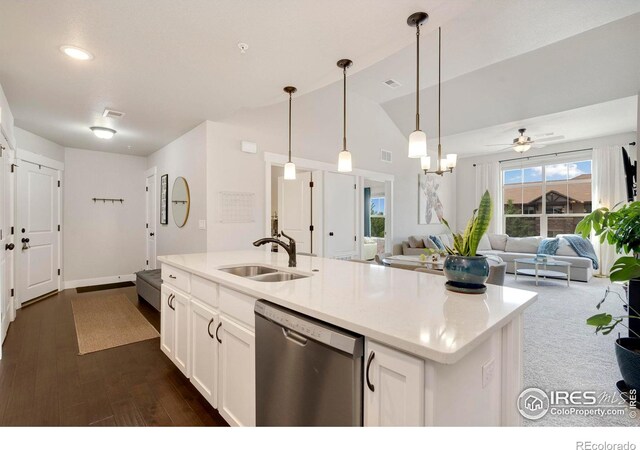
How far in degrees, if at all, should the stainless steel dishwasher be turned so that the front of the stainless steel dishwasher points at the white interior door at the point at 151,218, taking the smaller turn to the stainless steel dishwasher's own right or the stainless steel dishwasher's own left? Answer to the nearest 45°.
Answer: approximately 90° to the stainless steel dishwasher's own right

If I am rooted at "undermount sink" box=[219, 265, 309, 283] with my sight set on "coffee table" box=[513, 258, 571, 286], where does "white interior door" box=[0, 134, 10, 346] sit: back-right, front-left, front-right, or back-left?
back-left

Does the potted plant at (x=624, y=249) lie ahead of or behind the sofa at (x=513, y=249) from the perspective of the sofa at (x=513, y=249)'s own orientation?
ahead

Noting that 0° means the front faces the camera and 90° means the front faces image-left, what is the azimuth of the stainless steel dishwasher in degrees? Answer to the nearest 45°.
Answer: approximately 45°

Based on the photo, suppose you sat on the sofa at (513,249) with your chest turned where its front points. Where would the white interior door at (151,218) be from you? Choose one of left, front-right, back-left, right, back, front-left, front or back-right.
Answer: front-right

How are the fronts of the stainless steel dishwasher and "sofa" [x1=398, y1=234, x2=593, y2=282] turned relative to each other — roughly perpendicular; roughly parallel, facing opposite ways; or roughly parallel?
roughly parallel

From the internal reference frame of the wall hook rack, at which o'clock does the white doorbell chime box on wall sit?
The white doorbell chime box on wall is roughly at 11 o'clock from the wall hook rack.

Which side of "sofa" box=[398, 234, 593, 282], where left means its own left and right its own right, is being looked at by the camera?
front

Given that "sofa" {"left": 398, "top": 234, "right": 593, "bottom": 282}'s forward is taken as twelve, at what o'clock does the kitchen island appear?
The kitchen island is roughly at 12 o'clock from the sofa.

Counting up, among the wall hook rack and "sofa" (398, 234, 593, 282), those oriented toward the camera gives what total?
2

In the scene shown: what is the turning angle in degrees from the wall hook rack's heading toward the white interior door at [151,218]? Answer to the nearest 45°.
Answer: approximately 45° to its left

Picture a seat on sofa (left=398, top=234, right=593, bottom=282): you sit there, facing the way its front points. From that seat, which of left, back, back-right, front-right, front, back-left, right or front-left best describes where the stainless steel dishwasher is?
front

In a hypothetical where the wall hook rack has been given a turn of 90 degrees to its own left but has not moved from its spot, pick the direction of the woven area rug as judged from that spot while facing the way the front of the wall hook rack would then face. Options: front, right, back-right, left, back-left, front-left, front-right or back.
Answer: right

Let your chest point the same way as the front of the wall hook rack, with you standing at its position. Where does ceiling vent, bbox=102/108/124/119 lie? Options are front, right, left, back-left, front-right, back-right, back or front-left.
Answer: front
